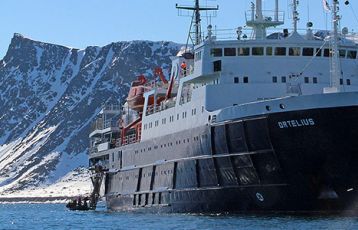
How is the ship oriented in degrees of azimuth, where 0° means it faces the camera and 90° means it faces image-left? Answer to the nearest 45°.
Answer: approximately 315°
